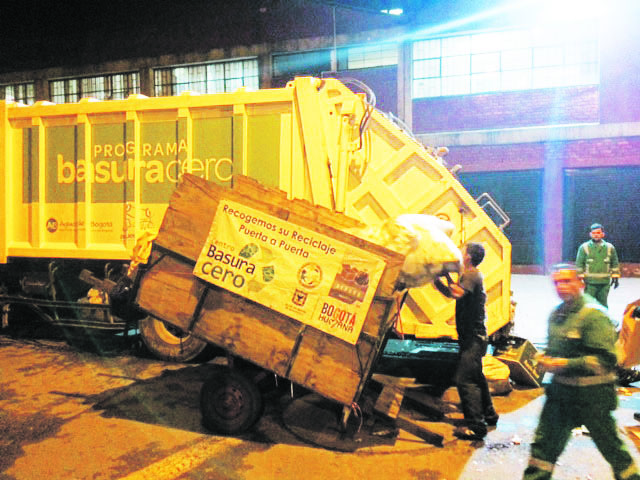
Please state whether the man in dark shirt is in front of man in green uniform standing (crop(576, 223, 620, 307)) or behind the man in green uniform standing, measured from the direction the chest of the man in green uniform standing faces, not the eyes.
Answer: in front

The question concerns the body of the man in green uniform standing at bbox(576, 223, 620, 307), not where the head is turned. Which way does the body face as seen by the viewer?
toward the camera

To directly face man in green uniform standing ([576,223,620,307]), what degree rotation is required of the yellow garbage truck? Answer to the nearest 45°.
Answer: approximately 180°

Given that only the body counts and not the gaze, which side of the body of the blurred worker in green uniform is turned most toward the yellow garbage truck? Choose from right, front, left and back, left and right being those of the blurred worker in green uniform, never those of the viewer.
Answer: right

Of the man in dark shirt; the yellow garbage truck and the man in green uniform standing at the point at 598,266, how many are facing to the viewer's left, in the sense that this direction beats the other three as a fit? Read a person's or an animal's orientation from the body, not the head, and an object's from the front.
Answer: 2

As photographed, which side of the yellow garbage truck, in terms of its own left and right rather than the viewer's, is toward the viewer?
left

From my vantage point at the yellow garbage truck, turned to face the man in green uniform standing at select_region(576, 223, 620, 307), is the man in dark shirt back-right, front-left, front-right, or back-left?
front-right

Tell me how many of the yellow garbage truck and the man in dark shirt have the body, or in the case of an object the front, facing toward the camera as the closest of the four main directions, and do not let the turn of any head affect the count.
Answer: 0

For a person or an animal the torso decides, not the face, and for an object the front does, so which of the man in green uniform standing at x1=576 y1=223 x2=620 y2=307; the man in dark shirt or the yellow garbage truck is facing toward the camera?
the man in green uniform standing

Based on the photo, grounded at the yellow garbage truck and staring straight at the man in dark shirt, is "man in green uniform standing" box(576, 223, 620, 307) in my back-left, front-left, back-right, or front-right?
front-left

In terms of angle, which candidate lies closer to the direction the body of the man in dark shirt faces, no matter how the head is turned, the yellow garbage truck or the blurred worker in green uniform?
the yellow garbage truck

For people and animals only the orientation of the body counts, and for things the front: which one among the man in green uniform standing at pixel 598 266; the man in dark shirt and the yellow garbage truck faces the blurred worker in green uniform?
the man in green uniform standing

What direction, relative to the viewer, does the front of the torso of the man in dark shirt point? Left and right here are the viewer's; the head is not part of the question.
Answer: facing to the left of the viewer

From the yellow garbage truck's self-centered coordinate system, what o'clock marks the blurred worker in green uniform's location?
The blurred worker in green uniform is roughly at 8 o'clock from the yellow garbage truck.

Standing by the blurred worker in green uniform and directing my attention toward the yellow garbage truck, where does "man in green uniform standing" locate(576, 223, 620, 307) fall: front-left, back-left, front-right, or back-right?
front-right

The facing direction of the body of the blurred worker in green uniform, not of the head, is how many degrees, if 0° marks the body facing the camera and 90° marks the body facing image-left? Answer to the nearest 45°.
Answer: approximately 45°

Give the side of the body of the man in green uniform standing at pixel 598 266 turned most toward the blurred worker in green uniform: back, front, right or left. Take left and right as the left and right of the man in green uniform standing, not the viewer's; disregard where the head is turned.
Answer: front
